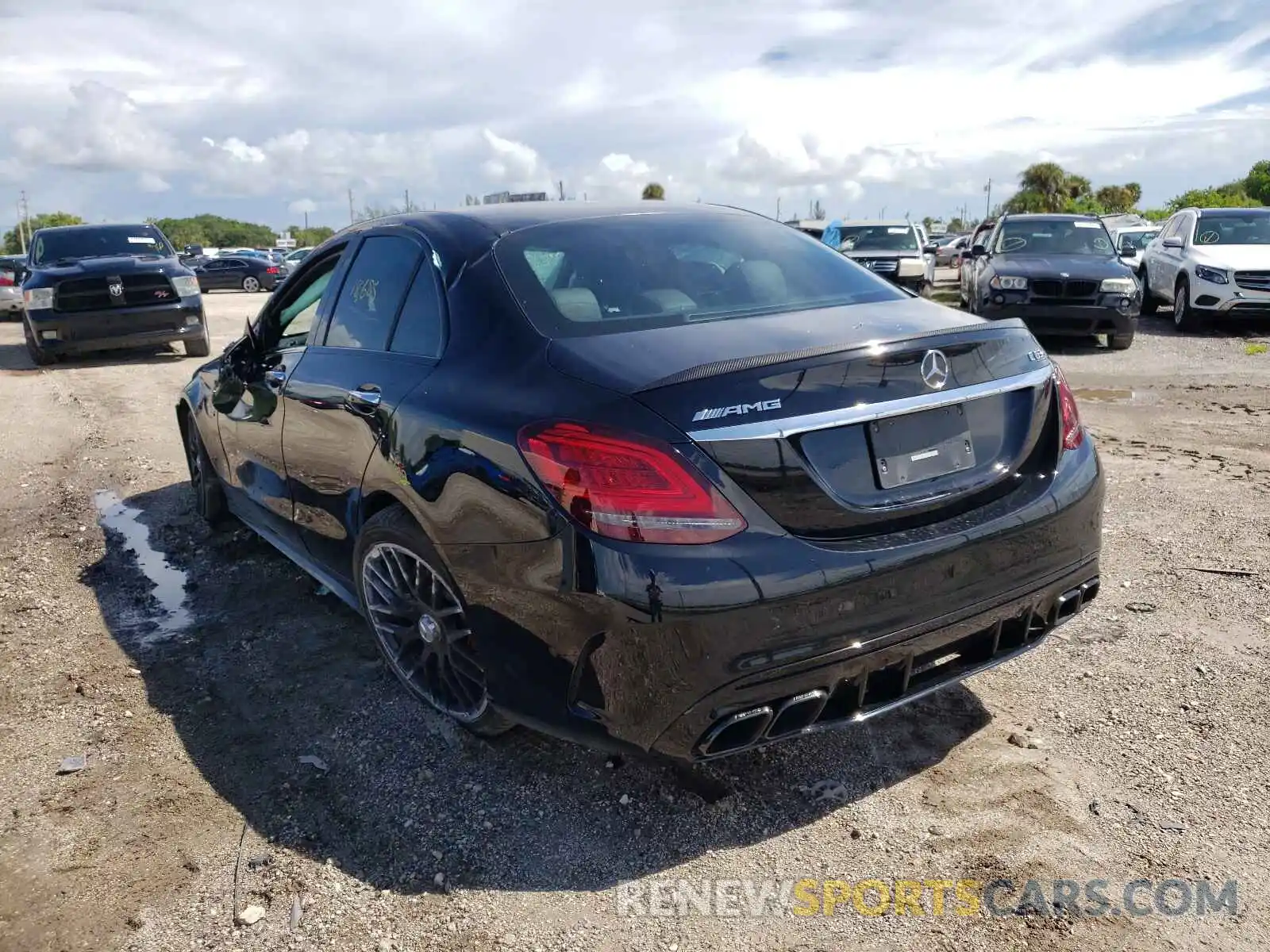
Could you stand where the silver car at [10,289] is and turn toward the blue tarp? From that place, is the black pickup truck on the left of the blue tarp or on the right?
right

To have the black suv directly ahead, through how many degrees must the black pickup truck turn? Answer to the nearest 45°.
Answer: approximately 45° to its left

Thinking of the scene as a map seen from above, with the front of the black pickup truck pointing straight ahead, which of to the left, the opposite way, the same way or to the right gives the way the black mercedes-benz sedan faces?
the opposite way

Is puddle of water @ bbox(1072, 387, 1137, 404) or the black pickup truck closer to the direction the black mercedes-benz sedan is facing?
the black pickup truck

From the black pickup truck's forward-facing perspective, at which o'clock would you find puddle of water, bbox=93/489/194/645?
The puddle of water is roughly at 12 o'clock from the black pickup truck.

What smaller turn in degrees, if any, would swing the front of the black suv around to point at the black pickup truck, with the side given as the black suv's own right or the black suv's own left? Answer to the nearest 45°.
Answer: approximately 90° to the black suv's own right

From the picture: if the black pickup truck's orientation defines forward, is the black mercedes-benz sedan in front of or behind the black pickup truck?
in front

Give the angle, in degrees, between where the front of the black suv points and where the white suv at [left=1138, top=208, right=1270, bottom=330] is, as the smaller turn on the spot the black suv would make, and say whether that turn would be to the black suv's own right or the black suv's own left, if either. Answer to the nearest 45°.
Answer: approximately 135° to the black suv's own left

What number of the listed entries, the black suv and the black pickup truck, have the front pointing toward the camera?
2

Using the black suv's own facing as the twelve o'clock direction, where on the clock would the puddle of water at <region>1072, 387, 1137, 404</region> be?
The puddle of water is roughly at 12 o'clock from the black suv.

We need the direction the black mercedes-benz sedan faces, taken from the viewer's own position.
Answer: facing away from the viewer and to the left of the viewer

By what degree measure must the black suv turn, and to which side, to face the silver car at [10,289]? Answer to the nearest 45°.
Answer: approximately 90° to its right

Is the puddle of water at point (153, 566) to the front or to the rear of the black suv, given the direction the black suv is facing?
to the front

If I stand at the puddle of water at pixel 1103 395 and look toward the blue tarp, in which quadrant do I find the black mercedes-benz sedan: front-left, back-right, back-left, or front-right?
back-left
